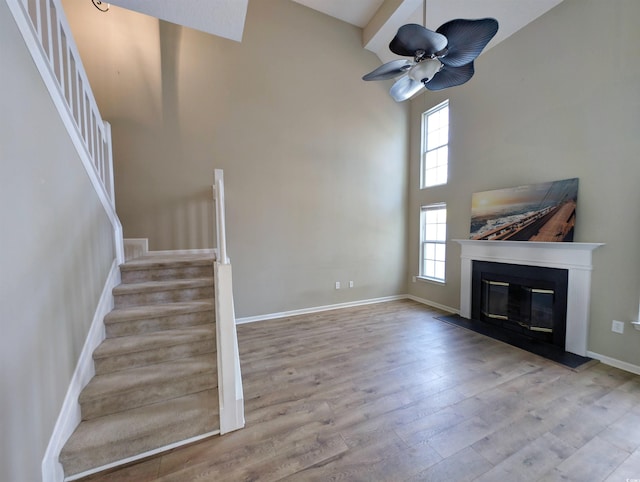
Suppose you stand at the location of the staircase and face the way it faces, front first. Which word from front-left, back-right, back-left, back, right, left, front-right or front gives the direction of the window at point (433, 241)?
left

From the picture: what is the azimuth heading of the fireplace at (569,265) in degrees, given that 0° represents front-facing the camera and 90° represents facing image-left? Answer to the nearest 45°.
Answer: approximately 45°

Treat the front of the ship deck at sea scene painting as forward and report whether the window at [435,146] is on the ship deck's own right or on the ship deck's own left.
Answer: on the ship deck's own right

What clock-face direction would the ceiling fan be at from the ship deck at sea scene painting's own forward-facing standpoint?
The ceiling fan is roughly at 11 o'clock from the ship deck at sea scene painting.

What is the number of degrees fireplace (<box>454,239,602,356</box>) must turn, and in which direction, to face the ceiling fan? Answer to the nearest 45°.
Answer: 0° — it already faces it

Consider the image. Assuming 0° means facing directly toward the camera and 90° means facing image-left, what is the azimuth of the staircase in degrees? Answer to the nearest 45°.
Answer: approximately 0°

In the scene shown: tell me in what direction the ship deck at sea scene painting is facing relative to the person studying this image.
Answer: facing the viewer and to the left of the viewer

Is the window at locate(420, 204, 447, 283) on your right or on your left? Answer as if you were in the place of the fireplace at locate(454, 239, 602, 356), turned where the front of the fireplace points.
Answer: on your right

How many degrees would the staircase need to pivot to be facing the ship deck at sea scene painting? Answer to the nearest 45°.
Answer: approximately 90° to its left

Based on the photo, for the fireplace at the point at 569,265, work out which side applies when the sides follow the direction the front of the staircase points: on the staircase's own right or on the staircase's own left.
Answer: on the staircase's own left
